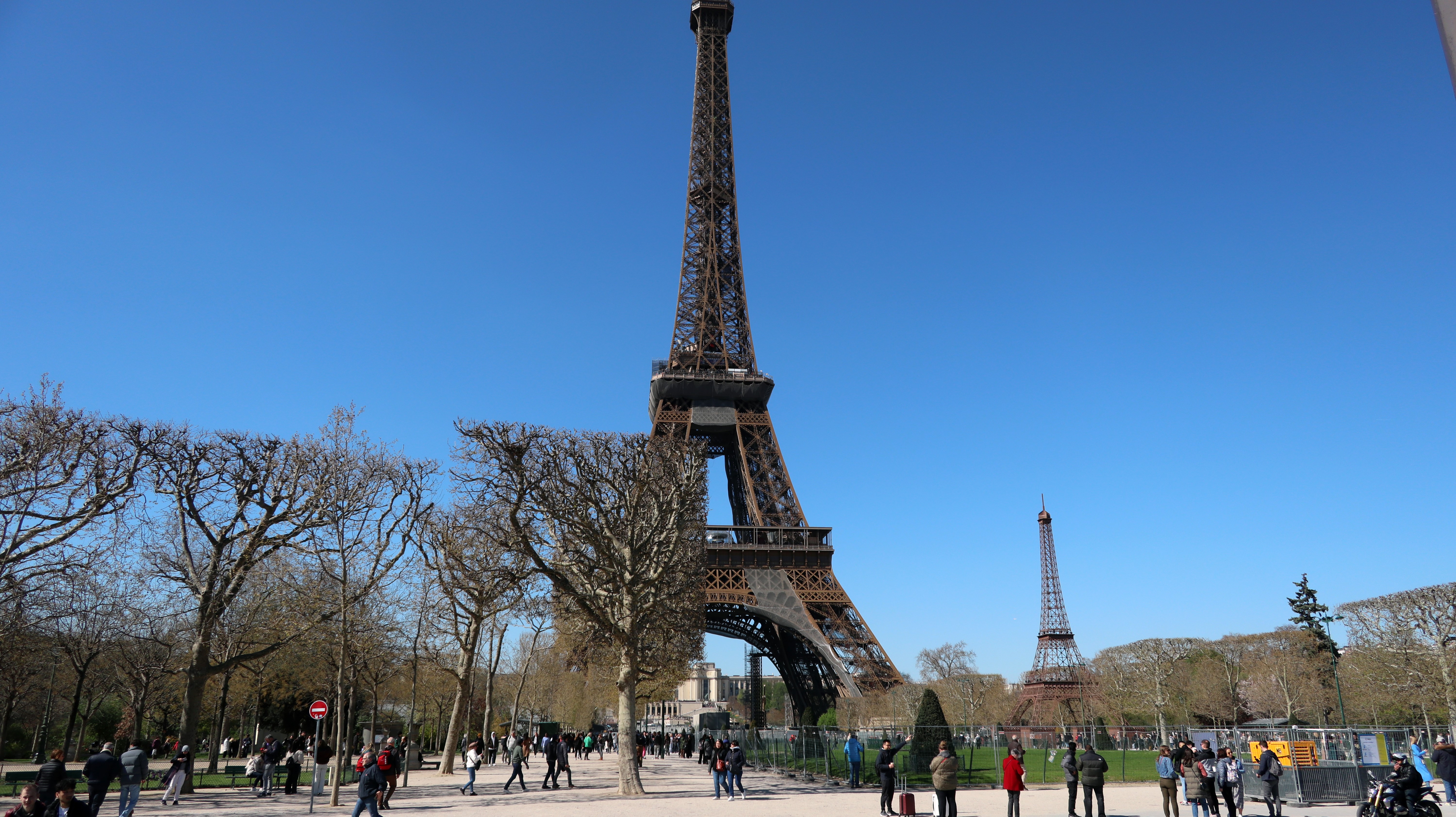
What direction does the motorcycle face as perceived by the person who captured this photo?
facing the viewer and to the left of the viewer

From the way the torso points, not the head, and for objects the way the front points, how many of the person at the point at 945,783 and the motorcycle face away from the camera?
1

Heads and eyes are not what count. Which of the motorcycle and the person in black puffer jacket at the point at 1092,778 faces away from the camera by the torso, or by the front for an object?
the person in black puffer jacket

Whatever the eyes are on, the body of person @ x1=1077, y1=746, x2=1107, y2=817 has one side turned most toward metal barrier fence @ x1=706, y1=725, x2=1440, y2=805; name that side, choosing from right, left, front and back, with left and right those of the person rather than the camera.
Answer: front

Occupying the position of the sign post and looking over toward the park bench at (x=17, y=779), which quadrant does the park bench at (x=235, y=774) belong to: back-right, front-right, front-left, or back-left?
front-right

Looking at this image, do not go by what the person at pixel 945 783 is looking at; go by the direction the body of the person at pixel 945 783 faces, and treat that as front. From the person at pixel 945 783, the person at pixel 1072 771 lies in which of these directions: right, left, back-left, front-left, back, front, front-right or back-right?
front-right

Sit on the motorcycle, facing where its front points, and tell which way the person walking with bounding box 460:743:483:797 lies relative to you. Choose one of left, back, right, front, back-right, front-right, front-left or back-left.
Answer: front-right

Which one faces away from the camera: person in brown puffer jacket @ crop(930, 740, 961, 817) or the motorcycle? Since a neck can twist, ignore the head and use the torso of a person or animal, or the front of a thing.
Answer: the person in brown puffer jacket
